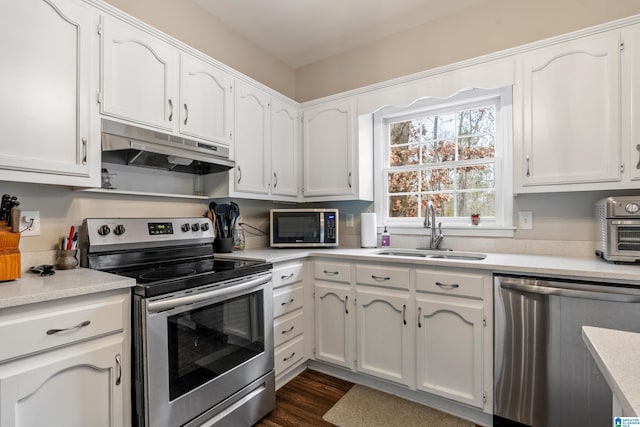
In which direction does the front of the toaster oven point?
toward the camera

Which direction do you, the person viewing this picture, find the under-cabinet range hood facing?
facing the viewer and to the right of the viewer

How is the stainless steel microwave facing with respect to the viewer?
toward the camera

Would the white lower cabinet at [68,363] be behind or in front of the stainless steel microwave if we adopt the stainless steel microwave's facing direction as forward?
in front

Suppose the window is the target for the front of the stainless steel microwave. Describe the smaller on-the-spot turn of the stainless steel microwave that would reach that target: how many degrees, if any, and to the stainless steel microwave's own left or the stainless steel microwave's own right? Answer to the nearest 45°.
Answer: approximately 90° to the stainless steel microwave's own left
